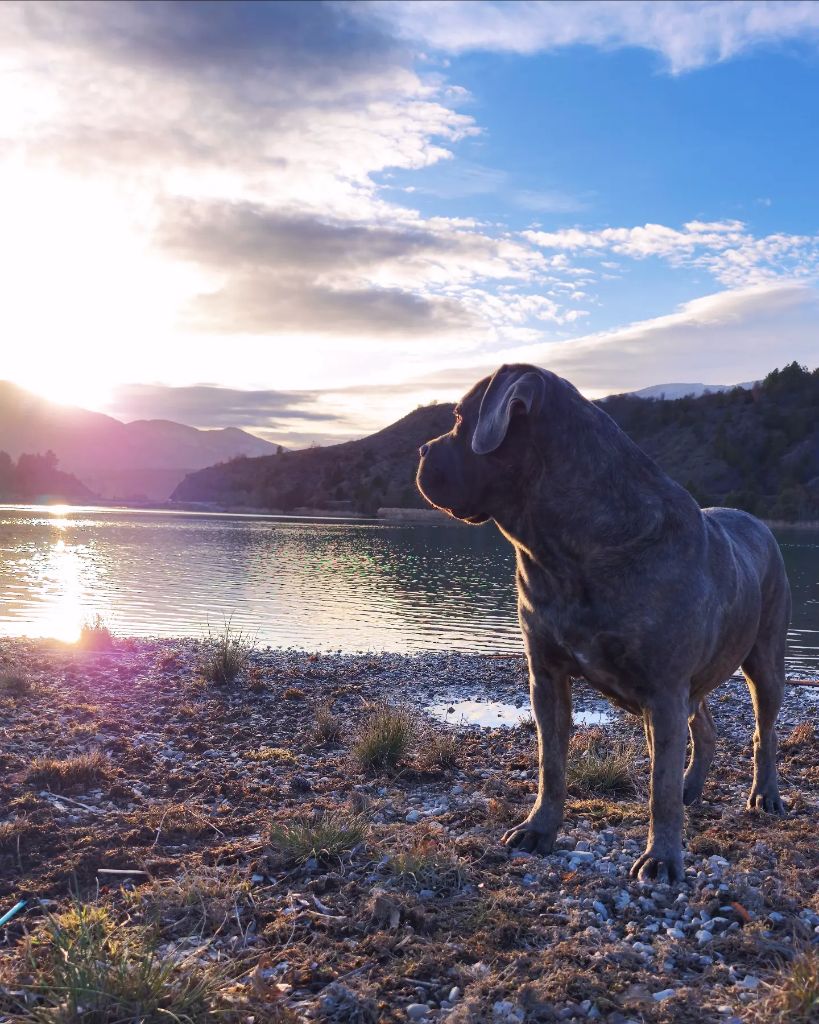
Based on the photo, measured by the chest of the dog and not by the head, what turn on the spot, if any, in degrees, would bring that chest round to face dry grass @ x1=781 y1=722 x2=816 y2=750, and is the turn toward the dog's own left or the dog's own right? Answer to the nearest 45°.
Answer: approximately 135° to the dog's own right

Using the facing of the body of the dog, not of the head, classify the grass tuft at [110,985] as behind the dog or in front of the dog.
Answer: in front

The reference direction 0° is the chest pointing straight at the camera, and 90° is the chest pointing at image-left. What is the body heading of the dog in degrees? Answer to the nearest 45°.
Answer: approximately 45°

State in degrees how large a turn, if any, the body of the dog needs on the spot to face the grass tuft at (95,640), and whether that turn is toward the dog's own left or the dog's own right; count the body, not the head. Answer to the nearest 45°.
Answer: approximately 90° to the dog's own right

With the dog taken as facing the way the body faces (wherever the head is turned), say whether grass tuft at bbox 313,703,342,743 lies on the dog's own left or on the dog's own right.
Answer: on the dog's own right
